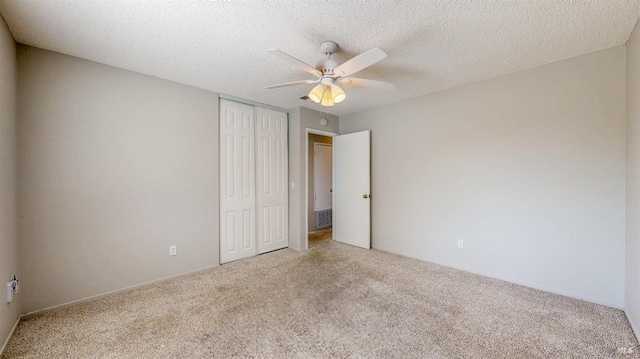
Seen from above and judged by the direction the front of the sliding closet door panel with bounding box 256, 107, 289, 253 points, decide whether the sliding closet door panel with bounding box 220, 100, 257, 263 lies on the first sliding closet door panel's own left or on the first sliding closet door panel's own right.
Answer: on the first sliding closet door panel's own right

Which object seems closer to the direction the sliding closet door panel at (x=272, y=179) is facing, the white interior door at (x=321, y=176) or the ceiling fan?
the ceiling fan

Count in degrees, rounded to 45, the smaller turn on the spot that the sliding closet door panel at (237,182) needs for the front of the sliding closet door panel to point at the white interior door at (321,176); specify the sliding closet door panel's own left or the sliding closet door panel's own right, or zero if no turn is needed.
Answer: approximately 90° to the sliding closet door panel's own left

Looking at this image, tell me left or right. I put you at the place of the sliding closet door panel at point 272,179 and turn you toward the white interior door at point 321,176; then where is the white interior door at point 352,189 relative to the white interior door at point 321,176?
right

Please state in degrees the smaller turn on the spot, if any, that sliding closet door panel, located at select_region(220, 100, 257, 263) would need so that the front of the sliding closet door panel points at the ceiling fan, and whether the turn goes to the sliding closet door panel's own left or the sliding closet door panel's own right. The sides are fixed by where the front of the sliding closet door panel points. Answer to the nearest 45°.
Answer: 0° — it already faces it

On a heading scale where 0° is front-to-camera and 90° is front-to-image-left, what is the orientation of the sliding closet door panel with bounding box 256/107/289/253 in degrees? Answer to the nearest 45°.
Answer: approximately 315°

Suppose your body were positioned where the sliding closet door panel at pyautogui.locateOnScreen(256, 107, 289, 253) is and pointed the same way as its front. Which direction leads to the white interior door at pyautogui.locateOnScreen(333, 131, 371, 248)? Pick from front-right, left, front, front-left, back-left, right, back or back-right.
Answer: front-left

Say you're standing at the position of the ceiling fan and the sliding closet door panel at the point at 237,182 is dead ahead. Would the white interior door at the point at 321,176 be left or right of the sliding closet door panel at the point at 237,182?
right

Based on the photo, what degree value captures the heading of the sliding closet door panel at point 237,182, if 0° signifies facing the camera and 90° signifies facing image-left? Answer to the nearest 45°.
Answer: approximately 315°

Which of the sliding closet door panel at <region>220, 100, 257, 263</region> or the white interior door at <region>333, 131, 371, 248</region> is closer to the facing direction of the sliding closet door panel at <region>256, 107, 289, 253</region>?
the white interior door

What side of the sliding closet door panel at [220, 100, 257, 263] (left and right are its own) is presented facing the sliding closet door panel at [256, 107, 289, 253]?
left
